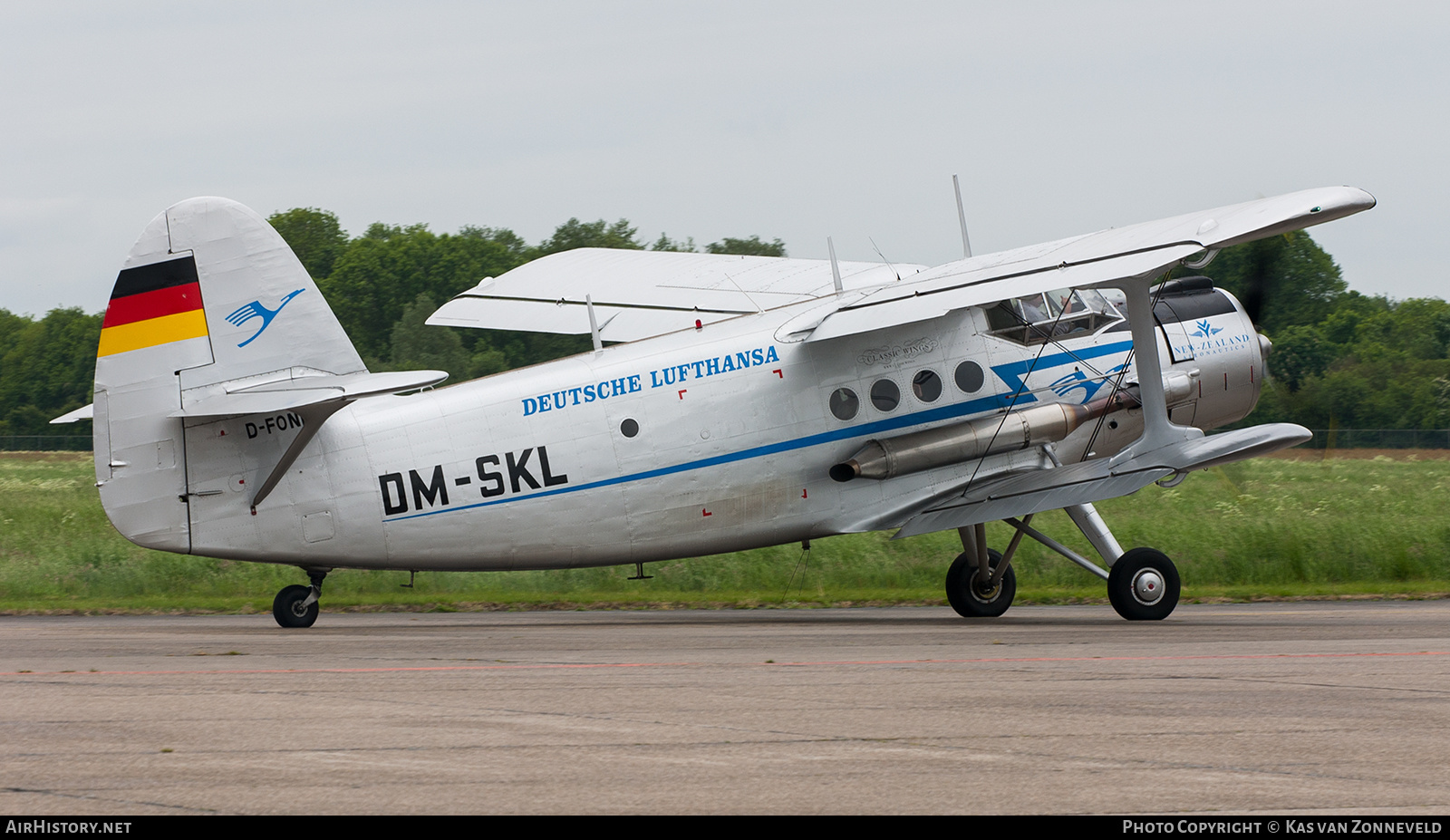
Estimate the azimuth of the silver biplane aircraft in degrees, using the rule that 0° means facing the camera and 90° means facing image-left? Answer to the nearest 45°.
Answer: approximately 225°
